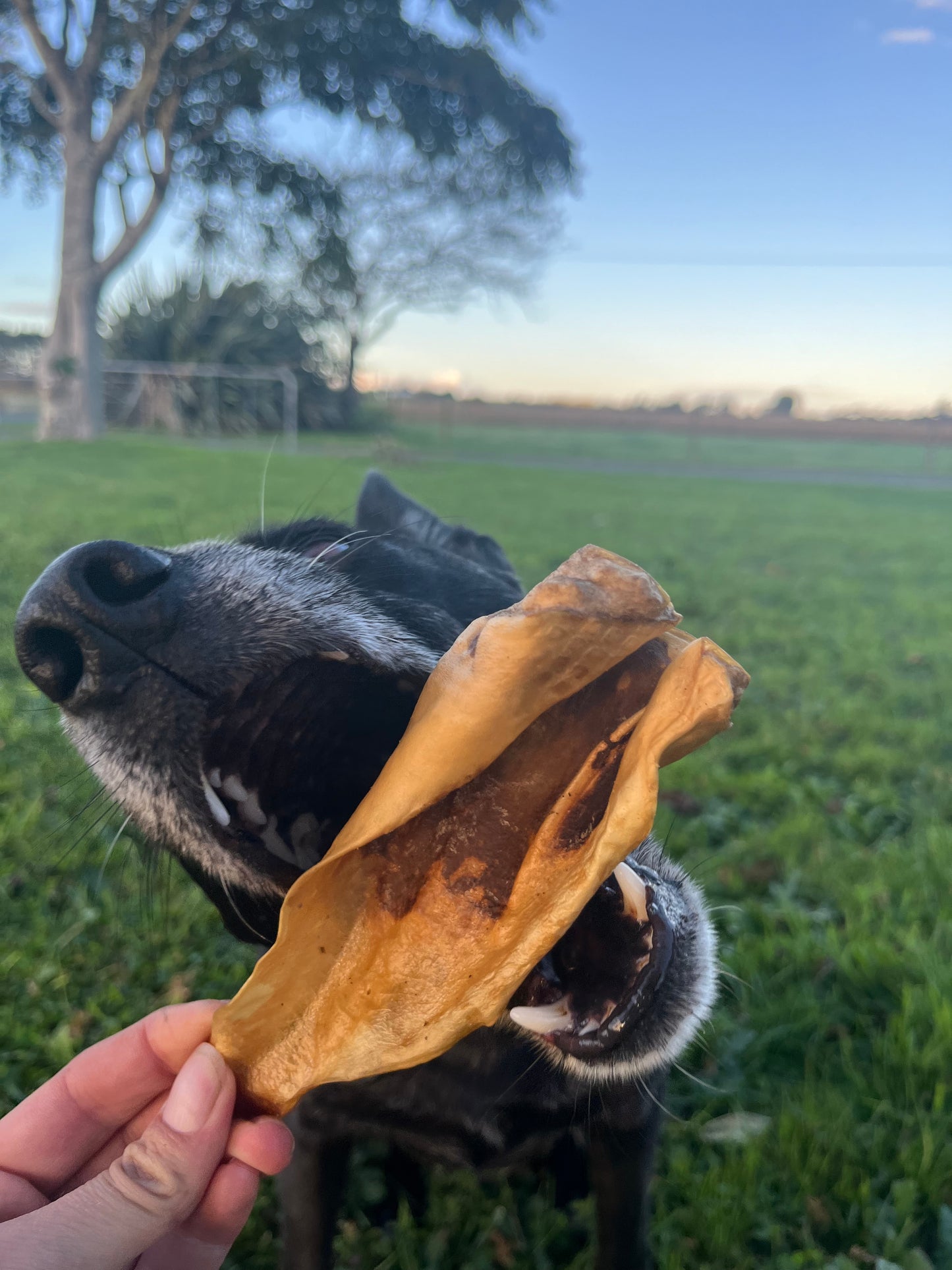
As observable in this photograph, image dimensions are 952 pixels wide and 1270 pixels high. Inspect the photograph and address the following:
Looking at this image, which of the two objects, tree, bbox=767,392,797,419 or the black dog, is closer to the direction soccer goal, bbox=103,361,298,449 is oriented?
the black dog

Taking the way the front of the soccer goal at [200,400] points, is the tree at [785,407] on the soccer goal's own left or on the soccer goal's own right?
on the soccer goal's own left

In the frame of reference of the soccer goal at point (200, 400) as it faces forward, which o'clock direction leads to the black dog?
The black dog is roughly at 12 o'clock from the soccer goal.

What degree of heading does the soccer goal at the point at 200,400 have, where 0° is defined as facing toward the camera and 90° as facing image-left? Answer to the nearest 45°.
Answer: approximately 0°
